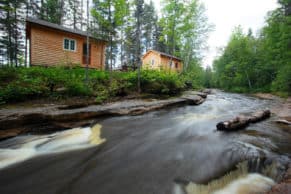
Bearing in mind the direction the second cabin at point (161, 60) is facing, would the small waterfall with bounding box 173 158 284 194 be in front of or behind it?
in front

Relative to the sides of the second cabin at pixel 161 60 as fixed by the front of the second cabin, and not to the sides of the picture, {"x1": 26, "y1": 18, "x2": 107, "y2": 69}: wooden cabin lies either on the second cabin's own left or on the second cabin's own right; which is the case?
on the second cabin's own right
